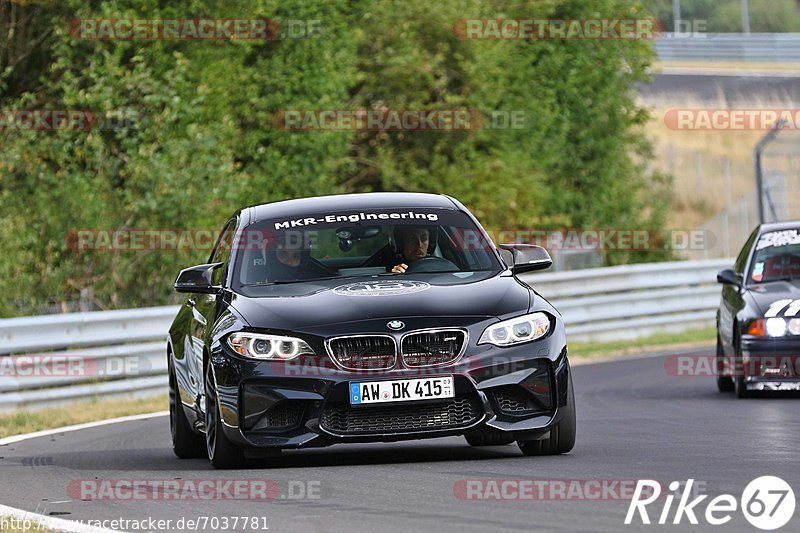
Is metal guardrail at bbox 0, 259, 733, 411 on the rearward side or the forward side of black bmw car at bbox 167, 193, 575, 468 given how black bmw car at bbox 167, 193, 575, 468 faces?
on the rearward side

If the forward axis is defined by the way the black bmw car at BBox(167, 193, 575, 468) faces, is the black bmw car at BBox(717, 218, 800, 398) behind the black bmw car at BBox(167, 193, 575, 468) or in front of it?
behind

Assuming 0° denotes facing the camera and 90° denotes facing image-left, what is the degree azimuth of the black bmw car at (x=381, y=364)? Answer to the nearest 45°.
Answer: approximately 0°

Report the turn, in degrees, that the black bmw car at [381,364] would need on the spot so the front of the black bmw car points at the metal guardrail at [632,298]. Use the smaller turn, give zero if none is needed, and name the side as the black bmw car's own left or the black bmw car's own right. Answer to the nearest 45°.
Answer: approximately 180°
